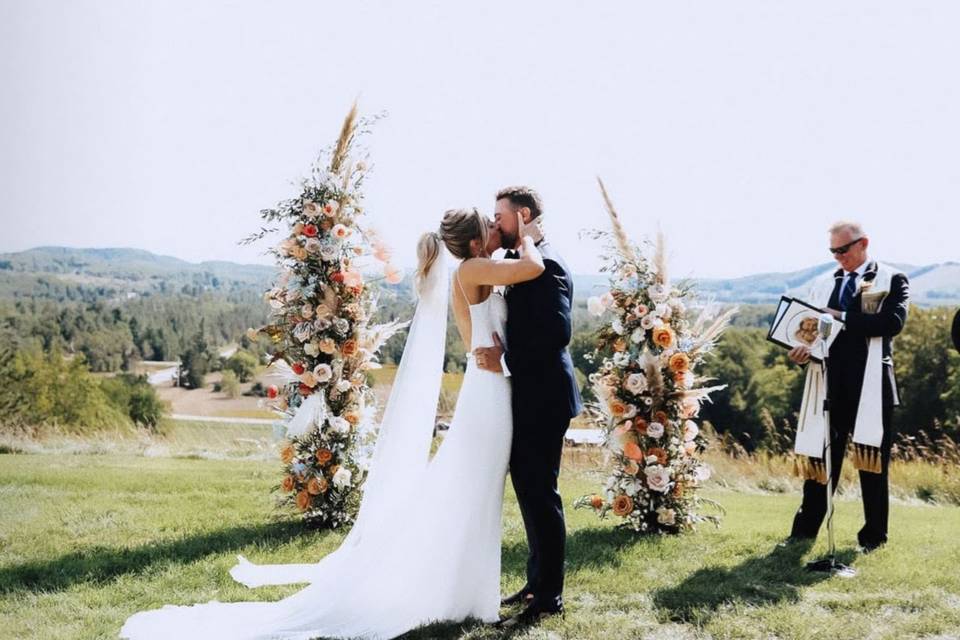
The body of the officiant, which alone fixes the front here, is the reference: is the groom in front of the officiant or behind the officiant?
in front

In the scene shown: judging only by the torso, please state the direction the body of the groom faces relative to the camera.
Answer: to the viewer's left

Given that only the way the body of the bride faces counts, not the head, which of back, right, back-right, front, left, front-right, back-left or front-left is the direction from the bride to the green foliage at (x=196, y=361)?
left

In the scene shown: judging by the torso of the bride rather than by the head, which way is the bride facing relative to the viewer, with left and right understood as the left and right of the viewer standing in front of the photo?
facing to the right of the viewer

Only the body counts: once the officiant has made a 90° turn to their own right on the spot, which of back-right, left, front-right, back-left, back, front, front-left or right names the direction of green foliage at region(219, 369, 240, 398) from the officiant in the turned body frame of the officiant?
front

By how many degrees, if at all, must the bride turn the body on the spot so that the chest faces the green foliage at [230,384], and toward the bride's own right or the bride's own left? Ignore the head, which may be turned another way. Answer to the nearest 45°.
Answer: approximately 90° to the bride's own left

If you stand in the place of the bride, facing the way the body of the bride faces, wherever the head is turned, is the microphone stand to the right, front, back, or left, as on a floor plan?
front

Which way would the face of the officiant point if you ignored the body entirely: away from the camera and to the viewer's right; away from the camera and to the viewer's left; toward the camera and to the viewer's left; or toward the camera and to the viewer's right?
toward the camera and to the viewer's left

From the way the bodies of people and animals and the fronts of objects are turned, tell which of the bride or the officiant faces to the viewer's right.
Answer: the bride

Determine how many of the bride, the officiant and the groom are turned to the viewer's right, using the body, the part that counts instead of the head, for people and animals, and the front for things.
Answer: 1

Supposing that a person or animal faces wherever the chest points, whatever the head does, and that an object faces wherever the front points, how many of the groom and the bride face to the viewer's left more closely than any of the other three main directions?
1

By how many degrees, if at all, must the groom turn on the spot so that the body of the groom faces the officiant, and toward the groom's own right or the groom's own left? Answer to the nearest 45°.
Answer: approximately 135° to the groom's own right
